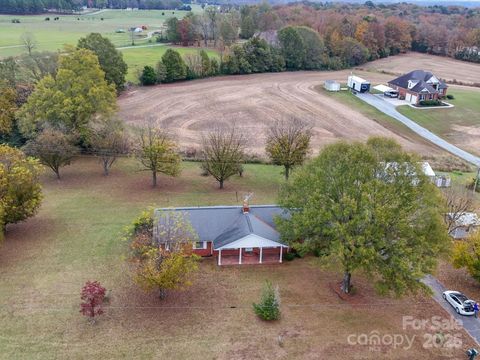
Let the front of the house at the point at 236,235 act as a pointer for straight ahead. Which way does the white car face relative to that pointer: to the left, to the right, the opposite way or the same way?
the opposite way

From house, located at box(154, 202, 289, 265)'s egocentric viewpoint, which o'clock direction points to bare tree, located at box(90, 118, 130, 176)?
The bare tree is roughly at 5 o'clock from the house.

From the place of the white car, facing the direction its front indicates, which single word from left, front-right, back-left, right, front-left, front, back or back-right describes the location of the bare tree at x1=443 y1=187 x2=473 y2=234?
front-right

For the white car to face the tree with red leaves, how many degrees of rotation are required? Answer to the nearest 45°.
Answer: approximately 90° to its left

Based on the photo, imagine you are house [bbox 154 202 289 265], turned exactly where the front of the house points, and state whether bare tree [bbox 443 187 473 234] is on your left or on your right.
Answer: on your left

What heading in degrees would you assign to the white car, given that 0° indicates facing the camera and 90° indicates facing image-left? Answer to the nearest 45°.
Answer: approximately 135°

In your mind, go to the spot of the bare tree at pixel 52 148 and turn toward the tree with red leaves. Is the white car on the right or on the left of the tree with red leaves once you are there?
left

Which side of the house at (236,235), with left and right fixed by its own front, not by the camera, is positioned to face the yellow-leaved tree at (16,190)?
right

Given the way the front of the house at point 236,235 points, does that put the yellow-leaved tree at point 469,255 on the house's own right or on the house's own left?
on the house's own left

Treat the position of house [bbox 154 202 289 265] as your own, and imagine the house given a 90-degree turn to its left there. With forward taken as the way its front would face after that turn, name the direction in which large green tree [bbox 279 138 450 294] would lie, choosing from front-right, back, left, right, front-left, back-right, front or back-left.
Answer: front-right

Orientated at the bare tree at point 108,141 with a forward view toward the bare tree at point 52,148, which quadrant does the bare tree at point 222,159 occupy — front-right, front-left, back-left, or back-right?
back-left

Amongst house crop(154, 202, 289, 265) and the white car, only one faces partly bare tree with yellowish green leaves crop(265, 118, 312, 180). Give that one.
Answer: the white car

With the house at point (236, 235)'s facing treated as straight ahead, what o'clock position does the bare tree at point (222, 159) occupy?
The bare tree is roughly at 6 o'clock from the house.
